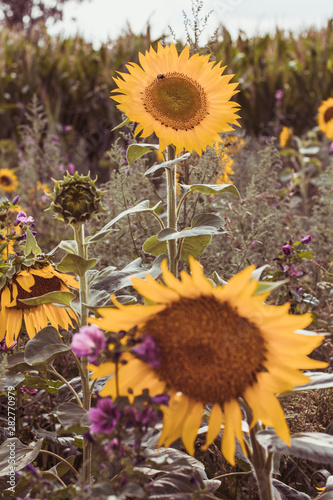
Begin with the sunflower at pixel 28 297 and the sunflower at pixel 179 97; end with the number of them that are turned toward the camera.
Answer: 2

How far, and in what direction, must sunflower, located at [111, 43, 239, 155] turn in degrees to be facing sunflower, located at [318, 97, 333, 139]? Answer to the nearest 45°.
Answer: approximately 135° to its left

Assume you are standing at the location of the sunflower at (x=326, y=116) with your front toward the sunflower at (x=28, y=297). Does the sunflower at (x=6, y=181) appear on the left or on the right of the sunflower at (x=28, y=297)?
right

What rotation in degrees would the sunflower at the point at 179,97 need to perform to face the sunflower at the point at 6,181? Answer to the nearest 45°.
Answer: approximately 135° to its right

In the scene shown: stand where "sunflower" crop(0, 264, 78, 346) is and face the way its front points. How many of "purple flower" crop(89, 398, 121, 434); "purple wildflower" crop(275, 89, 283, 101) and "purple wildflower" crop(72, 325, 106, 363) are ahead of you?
2

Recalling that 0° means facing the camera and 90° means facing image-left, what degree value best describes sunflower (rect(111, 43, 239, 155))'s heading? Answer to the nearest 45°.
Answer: approximately 0°

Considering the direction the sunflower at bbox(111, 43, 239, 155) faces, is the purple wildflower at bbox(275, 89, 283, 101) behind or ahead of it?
behind

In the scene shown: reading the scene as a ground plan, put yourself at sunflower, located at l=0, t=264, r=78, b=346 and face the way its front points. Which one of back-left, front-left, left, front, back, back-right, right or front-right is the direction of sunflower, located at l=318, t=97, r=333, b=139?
back-left
